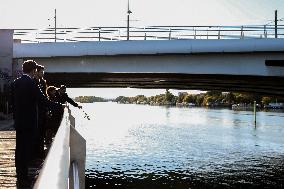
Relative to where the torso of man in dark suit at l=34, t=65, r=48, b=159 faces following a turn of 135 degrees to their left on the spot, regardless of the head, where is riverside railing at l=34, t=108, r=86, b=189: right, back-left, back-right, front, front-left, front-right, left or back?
back

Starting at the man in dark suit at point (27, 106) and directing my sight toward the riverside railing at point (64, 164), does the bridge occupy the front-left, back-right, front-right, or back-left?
back-left

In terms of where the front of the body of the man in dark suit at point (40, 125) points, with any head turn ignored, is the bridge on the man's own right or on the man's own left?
on the man's own left

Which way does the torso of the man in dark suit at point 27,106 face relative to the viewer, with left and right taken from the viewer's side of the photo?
facing away from the viewer and to the right of the viewer
